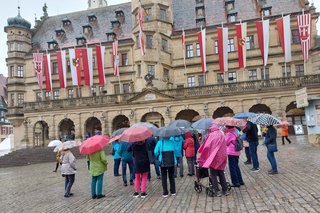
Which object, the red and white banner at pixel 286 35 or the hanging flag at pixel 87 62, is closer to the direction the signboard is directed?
the hanging flag

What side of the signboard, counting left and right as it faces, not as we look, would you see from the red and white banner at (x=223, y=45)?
right

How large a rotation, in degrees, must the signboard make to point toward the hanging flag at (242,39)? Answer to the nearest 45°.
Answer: approximately 90° to its right

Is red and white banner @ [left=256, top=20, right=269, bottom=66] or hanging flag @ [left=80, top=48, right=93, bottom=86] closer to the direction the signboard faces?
the hanging flag

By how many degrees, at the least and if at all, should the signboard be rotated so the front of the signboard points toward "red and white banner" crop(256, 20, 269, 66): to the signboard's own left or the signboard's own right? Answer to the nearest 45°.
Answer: approximately 135° to the signboard's own right

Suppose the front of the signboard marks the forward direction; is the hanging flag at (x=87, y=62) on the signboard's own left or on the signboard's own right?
on the signboard's own right

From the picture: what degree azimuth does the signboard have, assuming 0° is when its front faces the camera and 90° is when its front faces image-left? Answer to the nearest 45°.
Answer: approximately 45°
